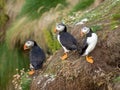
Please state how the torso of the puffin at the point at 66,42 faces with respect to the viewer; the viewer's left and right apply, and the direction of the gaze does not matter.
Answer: facing to the left of the viewer

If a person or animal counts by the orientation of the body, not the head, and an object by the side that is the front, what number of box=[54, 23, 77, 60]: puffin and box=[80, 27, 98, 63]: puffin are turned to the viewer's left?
1

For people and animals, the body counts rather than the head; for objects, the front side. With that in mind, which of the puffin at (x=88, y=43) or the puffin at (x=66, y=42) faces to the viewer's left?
the puffin at (x=66, y=42)

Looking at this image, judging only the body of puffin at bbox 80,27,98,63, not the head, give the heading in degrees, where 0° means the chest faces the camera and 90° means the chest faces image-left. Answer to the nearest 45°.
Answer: approximately 315°

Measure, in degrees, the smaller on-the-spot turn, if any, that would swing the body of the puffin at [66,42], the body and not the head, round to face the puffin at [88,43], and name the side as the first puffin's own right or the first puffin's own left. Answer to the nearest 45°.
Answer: approximately 135° to the first puffin's own left

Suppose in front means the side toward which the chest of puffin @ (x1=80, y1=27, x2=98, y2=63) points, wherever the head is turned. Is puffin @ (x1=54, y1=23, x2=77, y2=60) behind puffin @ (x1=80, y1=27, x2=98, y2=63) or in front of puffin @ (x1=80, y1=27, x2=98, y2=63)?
behind
